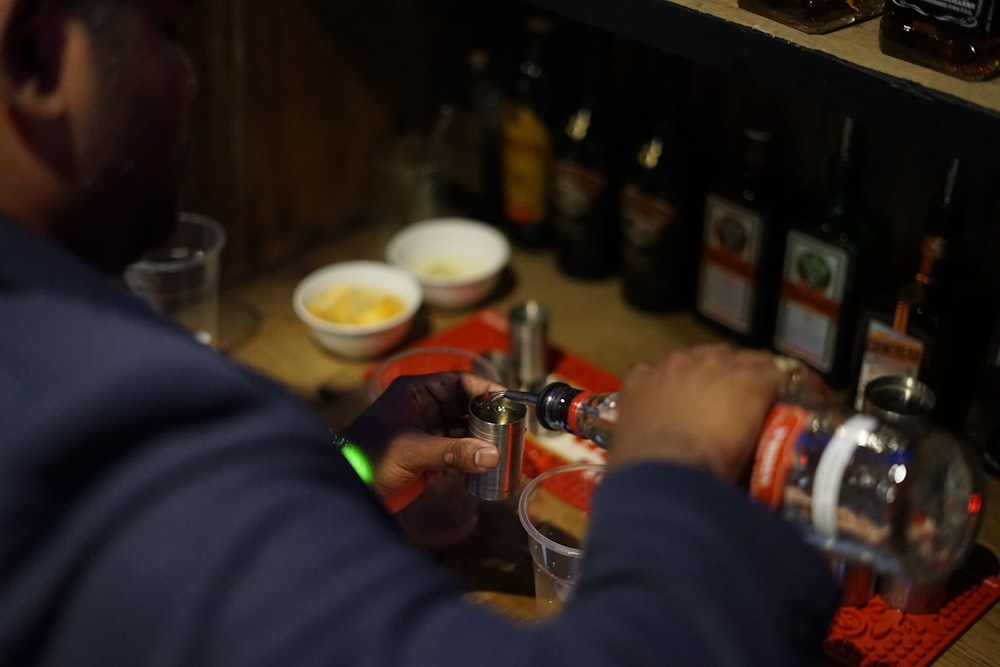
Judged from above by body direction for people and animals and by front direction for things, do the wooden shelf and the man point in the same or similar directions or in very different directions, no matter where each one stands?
very different directions

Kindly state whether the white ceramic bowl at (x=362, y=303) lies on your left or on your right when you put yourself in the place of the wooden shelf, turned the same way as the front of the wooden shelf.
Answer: on your right

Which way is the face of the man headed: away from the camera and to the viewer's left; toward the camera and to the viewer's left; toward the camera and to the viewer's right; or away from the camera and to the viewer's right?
away from the camera and to the viewer's right

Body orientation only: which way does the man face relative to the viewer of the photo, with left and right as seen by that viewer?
facing away from the viewer and to the right of the viewer

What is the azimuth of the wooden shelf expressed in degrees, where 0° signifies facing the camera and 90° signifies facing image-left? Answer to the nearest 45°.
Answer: approximately 45°
